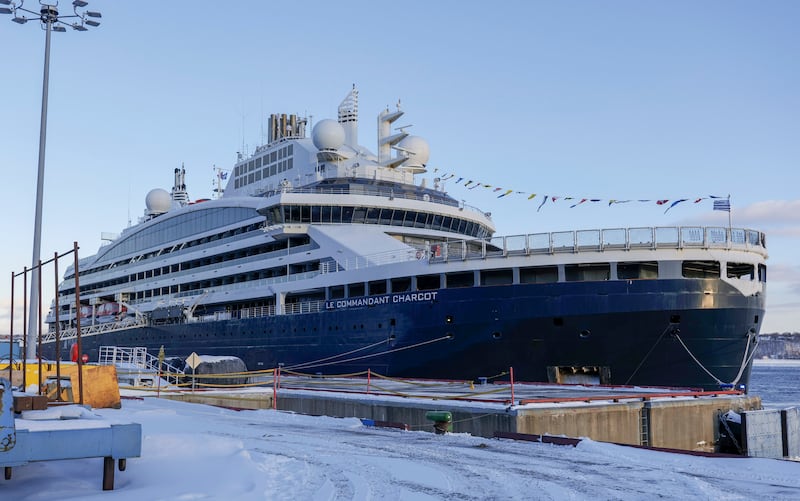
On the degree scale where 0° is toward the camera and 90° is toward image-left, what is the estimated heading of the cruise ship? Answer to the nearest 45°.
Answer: approximately 315°

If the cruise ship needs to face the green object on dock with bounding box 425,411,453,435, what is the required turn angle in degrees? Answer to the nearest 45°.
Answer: approximately 45° to its right
